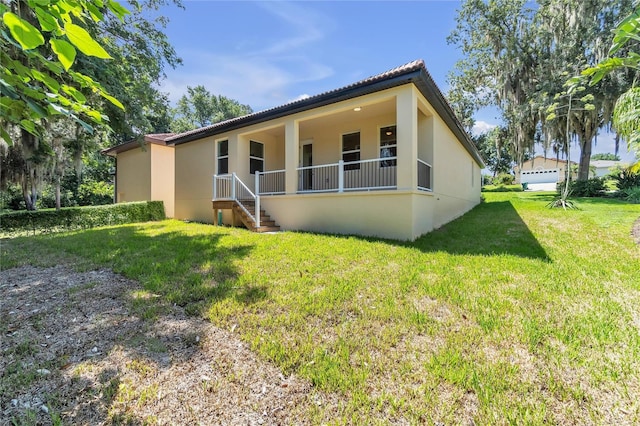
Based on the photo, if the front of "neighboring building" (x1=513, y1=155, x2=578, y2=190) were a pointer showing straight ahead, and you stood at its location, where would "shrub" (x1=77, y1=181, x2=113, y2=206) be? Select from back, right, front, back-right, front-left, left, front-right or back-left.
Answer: front-right

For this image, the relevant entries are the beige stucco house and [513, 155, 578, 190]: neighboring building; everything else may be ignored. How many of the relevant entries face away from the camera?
0

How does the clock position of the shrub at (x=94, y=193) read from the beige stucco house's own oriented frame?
The shrub is roughly at 3 o'clock from the beige stucco house.

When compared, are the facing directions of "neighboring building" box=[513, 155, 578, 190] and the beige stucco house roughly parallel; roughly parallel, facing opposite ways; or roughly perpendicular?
roughly parallel

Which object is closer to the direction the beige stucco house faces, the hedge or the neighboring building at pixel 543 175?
the hedge

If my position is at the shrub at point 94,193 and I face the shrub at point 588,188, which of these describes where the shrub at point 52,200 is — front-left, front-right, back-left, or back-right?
back-right

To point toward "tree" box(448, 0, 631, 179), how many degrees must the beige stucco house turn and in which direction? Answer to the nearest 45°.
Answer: approximately 180°

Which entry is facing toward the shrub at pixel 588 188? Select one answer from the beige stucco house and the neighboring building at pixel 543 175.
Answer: the neighboring building

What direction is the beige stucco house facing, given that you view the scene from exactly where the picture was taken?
facing the viewer and to the left of the viewer

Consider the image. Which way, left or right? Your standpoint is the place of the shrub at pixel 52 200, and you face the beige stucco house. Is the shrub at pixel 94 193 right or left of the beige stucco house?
left

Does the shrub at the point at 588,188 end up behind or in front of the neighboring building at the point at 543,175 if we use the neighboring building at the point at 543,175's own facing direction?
in front

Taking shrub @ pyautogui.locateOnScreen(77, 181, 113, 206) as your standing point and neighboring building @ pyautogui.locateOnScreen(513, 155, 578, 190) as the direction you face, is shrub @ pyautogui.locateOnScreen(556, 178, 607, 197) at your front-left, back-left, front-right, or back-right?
front-right

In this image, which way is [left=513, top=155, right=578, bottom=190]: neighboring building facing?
toward the camera
